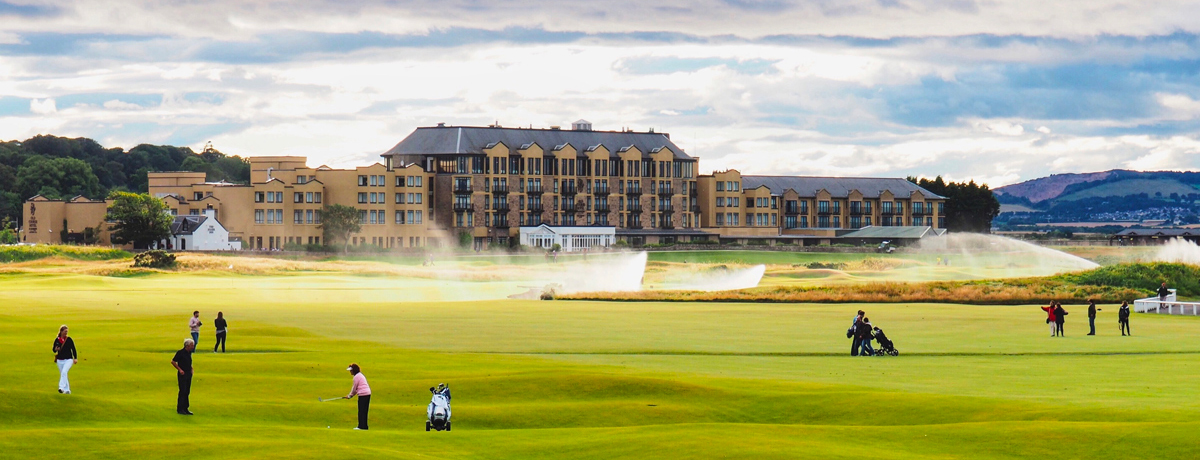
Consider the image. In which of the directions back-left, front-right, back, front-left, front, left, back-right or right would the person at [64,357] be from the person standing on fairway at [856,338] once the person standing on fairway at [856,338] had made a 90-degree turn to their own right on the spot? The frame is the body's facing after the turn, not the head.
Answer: front-right

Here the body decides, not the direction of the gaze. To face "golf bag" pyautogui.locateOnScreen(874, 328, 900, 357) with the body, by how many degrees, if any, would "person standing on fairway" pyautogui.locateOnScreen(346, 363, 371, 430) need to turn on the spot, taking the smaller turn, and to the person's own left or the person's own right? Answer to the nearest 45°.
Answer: approximately 135° to the person's own right

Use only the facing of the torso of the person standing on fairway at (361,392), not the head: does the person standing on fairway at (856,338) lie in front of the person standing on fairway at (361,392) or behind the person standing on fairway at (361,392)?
behind

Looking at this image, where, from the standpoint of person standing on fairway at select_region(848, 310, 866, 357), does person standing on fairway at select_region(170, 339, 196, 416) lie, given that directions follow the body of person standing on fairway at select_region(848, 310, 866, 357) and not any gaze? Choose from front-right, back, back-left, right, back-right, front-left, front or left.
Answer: back-right

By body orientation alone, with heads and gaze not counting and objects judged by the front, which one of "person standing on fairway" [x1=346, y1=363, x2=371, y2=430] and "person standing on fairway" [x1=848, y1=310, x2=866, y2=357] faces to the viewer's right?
"person standing on fairway" [x1=848, y1=310, x2=866, y2=357]

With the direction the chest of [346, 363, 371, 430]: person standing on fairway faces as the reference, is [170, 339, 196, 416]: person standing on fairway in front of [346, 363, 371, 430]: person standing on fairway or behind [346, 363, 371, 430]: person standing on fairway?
in front

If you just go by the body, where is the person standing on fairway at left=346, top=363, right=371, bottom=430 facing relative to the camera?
to the viewer's left

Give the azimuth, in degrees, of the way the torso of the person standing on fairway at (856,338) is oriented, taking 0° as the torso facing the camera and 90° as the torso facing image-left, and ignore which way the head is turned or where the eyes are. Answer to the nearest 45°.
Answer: approximately 270°

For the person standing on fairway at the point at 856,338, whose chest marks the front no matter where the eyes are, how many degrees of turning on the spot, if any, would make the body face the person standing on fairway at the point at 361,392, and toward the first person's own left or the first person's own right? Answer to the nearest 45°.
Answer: approximately 135° to the first person's own right

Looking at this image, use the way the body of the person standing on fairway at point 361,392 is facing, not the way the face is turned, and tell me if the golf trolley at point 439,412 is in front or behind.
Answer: behind

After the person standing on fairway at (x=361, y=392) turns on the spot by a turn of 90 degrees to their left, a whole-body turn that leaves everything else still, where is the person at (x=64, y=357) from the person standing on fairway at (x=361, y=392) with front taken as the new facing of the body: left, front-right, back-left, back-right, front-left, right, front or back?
back-right

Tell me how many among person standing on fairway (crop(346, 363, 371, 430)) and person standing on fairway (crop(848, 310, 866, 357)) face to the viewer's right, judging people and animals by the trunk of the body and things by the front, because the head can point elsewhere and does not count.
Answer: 1
